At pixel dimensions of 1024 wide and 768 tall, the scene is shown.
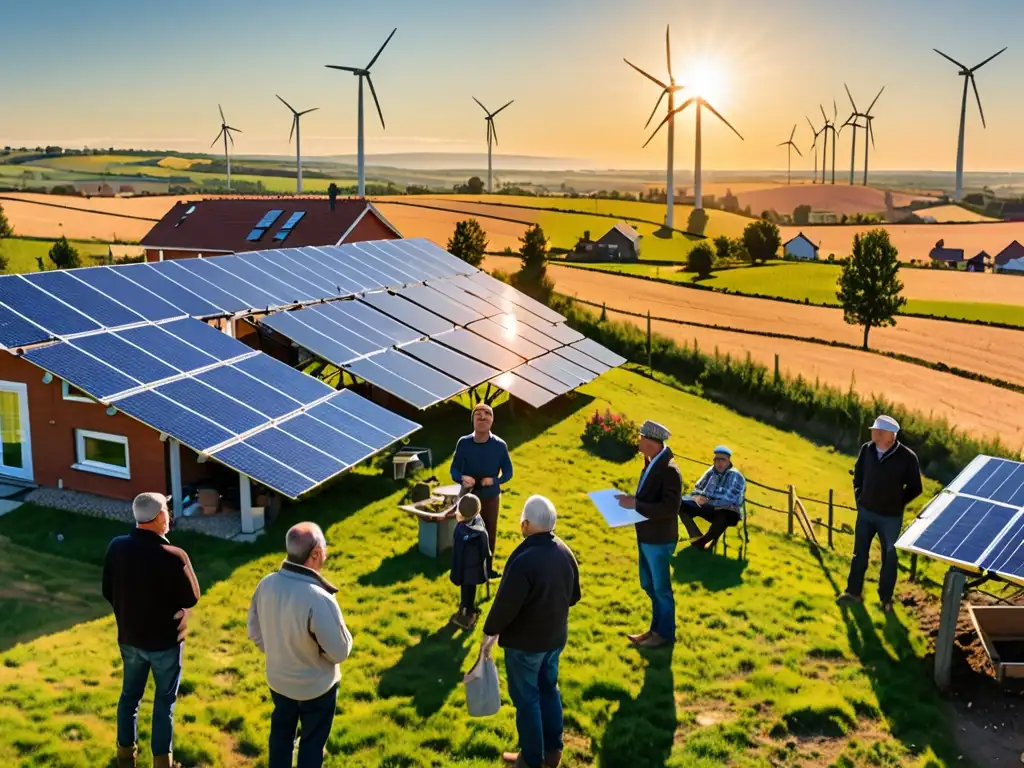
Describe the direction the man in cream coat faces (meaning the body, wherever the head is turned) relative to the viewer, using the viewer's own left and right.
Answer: facing away from the viewer and to the right of the viewer

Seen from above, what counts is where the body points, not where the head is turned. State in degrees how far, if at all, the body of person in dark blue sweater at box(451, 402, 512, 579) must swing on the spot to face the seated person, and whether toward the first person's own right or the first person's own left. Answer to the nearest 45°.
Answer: approximately 135° to the first person's own left

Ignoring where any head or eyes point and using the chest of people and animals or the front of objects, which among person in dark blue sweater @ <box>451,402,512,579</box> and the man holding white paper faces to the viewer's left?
the man holding white paper

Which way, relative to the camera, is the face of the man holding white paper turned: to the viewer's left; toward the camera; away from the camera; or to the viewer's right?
to the viewer's left

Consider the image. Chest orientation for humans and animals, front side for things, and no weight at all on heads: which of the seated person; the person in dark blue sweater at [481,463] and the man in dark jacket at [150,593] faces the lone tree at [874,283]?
the man in dark jacket

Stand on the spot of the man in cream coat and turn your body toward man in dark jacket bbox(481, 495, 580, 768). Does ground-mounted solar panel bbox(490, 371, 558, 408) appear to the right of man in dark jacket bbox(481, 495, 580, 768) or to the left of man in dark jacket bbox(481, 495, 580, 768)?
left

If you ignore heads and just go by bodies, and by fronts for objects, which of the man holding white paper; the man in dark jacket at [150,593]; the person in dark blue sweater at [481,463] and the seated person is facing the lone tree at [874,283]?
the man in dark jacket

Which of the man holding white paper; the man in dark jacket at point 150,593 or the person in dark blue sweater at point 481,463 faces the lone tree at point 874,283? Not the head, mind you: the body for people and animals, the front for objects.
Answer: the man in dark jacket

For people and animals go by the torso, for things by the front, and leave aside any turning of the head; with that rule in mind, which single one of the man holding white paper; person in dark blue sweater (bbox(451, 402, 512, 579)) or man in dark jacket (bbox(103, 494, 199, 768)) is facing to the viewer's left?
the man holding white paper

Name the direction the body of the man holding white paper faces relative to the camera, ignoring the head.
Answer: to the viewer's left
